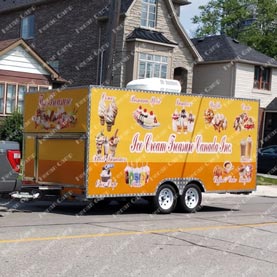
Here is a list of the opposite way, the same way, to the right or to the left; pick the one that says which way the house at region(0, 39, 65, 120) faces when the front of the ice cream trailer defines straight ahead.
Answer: to the left

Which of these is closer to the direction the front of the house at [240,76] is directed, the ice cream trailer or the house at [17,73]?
the ice cream trailer

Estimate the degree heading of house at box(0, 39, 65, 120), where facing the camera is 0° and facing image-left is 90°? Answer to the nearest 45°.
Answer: approximately 315°

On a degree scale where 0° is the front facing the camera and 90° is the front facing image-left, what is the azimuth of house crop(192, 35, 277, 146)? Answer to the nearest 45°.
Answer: approximately 315°

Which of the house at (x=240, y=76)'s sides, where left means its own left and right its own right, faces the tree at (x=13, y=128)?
right

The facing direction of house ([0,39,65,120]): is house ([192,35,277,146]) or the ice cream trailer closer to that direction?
the ice cream trailer

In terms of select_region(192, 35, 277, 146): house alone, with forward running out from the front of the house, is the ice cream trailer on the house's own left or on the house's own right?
on the house's own right

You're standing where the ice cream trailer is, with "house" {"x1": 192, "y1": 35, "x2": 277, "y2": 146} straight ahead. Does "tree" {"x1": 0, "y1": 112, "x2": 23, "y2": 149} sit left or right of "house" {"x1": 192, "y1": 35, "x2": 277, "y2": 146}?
left

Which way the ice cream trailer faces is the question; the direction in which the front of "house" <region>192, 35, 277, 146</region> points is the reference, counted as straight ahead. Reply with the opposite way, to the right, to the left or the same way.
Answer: to the right

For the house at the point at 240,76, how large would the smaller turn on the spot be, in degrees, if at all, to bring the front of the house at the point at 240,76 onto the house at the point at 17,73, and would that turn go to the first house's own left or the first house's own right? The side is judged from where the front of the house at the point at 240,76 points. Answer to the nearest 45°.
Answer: approximately 90° to the first house's own right
